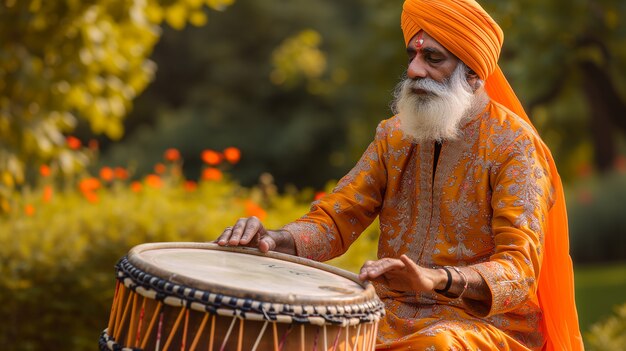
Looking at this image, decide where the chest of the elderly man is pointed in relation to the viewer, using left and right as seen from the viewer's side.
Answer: facing the viewer and to the left of the viewer

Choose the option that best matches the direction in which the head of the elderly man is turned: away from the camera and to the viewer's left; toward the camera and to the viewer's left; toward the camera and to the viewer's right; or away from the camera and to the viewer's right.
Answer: toward the camera and to the viewer's left

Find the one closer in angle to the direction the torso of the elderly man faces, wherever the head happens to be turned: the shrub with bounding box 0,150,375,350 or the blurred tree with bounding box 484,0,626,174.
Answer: the shrub

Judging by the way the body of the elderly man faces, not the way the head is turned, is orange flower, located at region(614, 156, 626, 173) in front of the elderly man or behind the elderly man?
behind

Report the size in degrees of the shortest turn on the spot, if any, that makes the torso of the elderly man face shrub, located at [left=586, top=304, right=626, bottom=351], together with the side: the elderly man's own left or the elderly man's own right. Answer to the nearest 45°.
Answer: approximately 180°

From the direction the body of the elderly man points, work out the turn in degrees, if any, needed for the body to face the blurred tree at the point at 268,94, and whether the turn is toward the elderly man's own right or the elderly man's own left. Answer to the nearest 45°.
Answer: approximately 135° to the elderly man's own right

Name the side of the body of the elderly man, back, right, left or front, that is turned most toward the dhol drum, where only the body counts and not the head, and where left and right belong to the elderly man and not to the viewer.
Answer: front

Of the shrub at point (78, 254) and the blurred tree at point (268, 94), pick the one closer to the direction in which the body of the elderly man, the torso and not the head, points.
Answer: the shrub

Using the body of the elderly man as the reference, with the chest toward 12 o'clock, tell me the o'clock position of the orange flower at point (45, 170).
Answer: The orange flower is roughly at 3 o'clock from the elderly man.

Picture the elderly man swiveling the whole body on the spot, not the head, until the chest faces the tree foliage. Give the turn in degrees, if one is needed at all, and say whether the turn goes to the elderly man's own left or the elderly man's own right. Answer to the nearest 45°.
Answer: approximately 90° to the elderly man's own right

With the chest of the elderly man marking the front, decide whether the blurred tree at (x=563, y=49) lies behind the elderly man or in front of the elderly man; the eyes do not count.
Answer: behind
